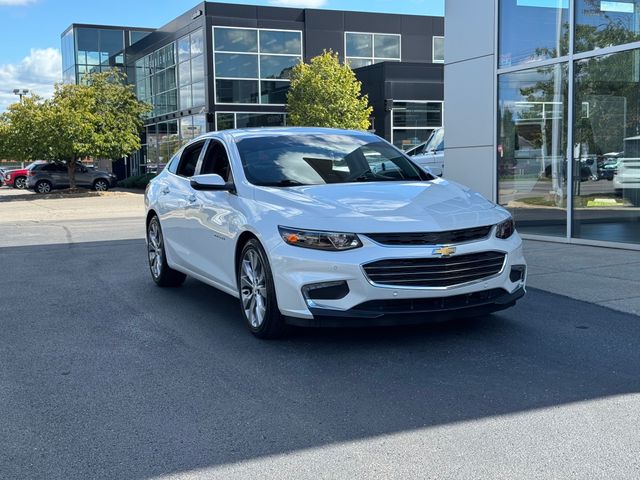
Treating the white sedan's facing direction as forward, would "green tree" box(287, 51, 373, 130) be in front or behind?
behind

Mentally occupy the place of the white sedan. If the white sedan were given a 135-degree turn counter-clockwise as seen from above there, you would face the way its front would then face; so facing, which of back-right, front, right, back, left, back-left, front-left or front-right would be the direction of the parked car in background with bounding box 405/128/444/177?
front

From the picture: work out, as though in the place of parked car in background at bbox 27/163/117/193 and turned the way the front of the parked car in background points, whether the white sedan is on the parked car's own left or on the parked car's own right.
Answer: on the parked car's own right

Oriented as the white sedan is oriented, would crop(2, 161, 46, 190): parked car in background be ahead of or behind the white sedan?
behind

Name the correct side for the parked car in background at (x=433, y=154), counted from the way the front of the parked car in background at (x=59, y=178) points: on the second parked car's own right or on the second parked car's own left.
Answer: on the second parked car's own right

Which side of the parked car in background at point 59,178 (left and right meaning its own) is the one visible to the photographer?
right

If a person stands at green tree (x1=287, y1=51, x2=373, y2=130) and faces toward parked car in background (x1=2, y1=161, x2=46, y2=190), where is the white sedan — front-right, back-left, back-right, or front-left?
back-left

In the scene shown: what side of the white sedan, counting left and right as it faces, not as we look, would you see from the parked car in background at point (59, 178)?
back

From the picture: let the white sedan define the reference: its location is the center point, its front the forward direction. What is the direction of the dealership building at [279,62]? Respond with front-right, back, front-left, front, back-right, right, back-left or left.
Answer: back-left

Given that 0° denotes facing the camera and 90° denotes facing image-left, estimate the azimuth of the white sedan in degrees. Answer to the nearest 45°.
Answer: approximately 315°
